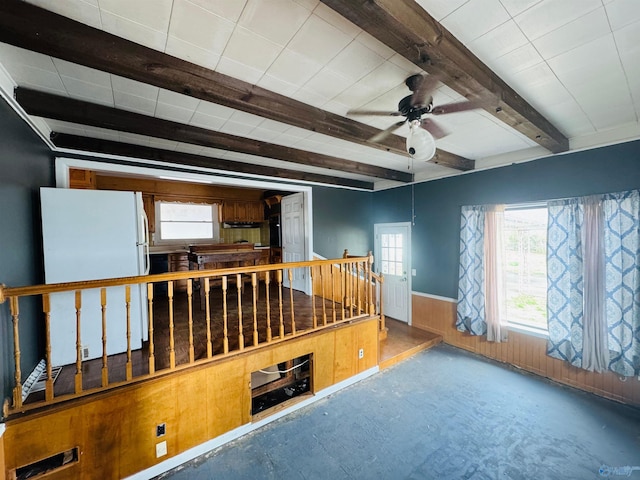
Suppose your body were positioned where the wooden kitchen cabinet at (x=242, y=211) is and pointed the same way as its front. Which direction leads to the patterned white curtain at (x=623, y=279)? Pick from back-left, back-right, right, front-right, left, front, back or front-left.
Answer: front-left

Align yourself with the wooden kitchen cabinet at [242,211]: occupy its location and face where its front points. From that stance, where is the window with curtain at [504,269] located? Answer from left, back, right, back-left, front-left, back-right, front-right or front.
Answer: front-left

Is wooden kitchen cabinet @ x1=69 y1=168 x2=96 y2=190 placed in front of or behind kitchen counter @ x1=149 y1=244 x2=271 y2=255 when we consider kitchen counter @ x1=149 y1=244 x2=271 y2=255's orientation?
in front

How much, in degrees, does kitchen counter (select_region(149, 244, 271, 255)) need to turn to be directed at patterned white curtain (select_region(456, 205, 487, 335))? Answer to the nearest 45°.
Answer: approximately 45° to its left

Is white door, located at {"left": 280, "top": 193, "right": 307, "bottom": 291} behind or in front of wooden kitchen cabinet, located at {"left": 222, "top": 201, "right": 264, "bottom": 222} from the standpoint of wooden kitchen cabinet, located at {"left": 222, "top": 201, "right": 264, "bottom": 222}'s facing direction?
in front

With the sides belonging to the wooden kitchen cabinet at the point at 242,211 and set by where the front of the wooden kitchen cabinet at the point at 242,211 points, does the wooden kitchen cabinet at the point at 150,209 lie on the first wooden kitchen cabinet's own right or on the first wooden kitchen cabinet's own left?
on the first wooden kitchen cabinet's own right

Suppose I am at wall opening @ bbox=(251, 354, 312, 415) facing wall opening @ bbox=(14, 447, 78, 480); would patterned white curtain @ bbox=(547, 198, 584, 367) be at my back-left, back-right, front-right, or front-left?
back-left

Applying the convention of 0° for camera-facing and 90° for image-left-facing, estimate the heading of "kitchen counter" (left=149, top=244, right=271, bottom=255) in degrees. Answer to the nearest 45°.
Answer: approximately 0°

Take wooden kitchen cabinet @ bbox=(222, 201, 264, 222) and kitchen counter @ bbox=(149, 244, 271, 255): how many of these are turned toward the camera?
2
